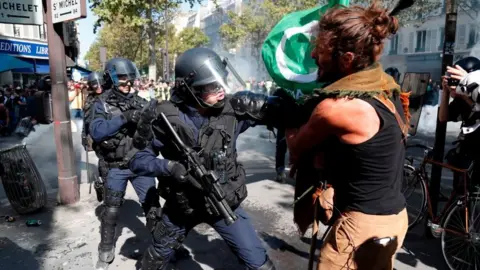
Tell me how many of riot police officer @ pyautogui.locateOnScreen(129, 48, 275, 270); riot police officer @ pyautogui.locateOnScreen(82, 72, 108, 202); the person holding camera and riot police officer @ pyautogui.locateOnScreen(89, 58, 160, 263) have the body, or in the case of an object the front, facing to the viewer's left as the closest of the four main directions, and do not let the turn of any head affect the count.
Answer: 1

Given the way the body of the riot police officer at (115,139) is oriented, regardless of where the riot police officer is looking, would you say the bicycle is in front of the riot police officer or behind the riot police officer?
in front

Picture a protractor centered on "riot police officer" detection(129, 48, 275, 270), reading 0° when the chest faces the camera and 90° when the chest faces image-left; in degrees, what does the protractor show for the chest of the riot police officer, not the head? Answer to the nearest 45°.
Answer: approximately 315°

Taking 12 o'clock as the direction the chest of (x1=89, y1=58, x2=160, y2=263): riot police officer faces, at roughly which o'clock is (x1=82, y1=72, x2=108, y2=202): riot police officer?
(x1=82, y1=72, x2=108, y2=202): riot police officer is roughly at 7 o'clock from (x1=89, y1=58, x2=160, y2=263): riot police officer.

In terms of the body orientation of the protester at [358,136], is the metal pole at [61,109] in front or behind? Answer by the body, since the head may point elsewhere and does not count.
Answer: in front

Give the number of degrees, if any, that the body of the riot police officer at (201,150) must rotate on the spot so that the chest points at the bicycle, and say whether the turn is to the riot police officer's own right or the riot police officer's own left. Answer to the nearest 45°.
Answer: approximately 45° to the riot police officer's own left

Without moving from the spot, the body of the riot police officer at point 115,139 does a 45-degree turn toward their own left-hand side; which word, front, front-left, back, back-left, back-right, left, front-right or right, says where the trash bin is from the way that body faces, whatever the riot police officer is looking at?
back-left

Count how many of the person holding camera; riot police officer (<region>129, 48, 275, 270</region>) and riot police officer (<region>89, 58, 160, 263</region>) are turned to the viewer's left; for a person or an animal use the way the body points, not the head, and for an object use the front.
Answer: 1

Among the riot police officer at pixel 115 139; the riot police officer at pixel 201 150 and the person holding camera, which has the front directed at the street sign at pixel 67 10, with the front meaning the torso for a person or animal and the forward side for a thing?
the person holding camera

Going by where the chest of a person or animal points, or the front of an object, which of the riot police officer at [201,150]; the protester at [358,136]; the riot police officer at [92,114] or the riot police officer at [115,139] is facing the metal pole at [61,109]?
the protester

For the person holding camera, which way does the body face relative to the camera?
to the viewer's left

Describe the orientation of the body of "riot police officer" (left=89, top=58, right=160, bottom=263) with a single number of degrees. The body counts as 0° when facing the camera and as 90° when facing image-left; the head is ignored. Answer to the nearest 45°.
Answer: approximately 315°

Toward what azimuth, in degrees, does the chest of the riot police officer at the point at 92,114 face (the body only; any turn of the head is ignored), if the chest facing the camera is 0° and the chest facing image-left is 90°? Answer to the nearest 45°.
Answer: approximately 315°

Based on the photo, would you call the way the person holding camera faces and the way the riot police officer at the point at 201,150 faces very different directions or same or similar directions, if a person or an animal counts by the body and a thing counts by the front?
very different directions

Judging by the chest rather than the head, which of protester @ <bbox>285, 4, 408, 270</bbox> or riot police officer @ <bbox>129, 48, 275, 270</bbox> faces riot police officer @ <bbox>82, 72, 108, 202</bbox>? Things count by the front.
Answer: the protester
